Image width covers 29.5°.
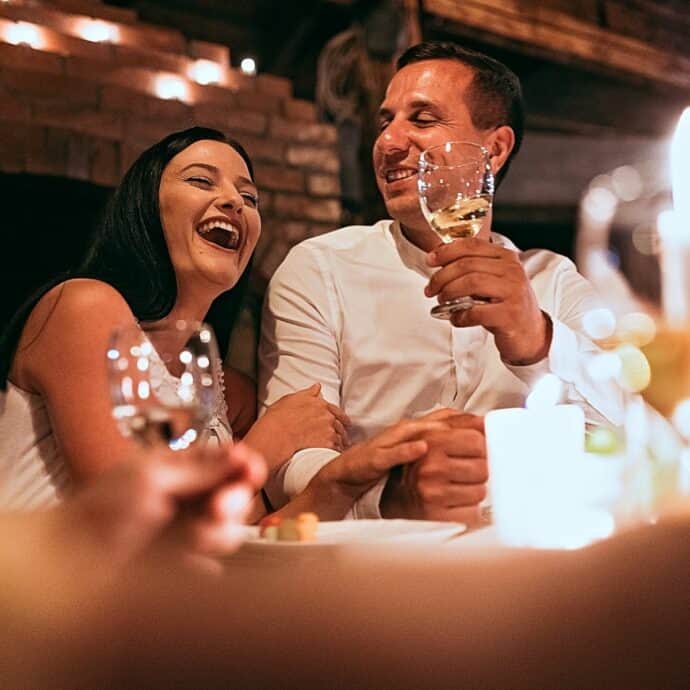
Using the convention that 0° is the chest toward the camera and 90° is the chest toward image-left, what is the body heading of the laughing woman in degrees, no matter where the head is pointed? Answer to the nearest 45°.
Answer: approximately 315°

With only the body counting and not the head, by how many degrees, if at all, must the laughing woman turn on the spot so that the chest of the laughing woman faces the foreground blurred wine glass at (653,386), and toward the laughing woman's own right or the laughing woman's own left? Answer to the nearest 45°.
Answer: approximately 45° to the laughing woman's own left

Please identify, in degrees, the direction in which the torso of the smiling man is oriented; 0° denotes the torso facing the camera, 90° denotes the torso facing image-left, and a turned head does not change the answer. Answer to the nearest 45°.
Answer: approximately 0°
